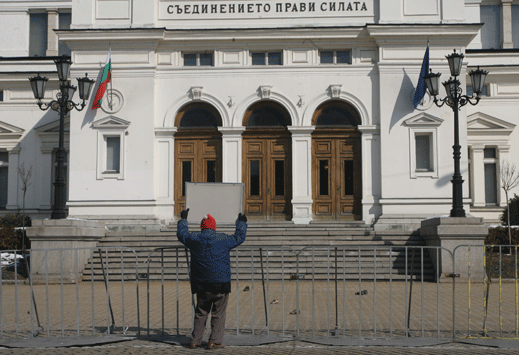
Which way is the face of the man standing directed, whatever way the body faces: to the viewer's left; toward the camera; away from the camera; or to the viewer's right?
away from the camera

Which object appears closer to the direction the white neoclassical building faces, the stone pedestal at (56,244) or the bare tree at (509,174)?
the stone pedestal

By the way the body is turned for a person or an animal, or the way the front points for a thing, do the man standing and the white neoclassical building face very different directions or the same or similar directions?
very different directions

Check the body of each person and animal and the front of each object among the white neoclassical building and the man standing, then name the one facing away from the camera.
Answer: the man standing

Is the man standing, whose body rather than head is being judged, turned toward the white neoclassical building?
yes

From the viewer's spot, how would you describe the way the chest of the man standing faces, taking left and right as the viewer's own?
facing away from the viewer

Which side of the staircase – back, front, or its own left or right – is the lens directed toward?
front

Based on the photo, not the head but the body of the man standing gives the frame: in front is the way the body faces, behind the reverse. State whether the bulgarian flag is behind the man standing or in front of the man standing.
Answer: in front

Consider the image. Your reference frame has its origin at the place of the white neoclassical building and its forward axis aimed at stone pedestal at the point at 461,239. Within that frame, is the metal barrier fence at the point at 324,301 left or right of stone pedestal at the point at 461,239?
right

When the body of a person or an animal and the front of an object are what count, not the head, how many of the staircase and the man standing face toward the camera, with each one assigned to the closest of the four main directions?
1

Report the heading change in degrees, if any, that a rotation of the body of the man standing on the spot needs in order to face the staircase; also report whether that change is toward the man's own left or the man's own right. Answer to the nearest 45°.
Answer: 0° — they already face it

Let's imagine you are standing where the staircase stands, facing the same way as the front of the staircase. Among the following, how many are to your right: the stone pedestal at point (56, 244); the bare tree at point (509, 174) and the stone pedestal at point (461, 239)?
1
